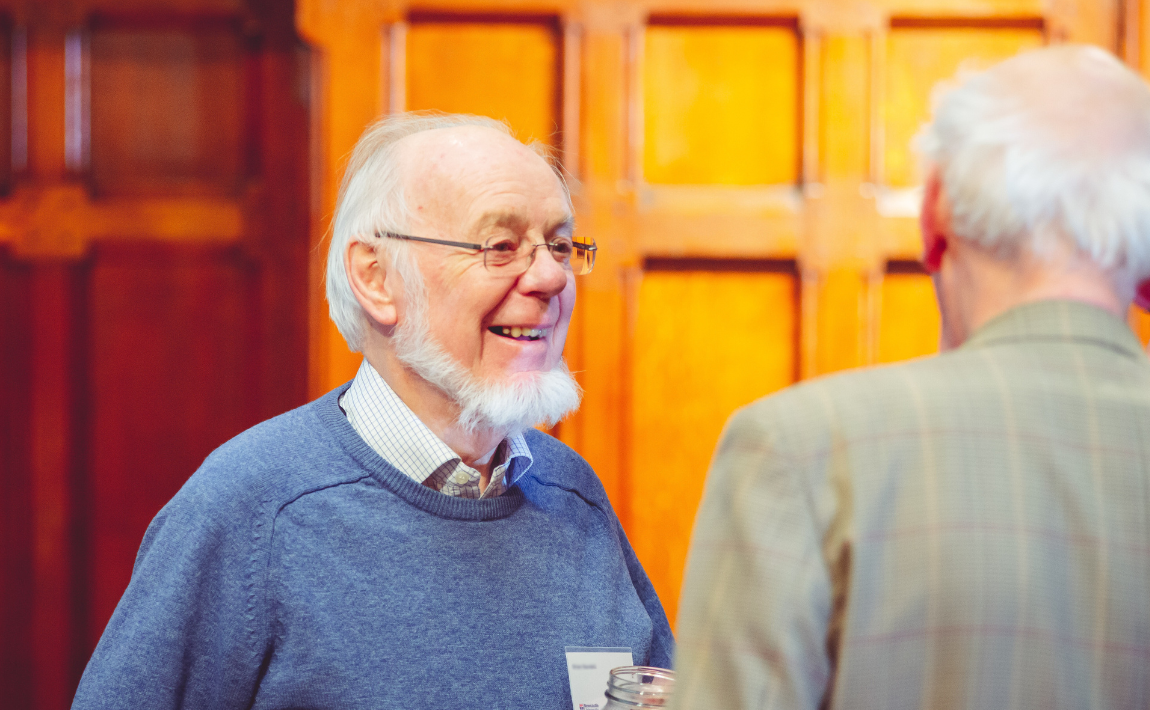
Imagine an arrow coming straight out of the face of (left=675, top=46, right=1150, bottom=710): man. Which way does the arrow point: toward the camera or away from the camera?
away from the camera

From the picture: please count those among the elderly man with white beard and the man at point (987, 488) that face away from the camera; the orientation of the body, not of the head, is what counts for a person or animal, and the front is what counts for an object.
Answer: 1

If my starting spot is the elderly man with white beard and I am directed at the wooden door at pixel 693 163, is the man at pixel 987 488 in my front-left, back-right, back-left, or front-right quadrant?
back-right

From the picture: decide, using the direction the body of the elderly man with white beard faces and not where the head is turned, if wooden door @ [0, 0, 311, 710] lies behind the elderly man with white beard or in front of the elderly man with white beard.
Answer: behind

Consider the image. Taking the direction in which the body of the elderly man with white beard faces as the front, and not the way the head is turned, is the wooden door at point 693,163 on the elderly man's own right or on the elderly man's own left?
on the elderly man's own left

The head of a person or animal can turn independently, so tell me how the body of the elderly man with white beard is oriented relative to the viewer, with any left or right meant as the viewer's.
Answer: facing the viewer and to the right of the viewer

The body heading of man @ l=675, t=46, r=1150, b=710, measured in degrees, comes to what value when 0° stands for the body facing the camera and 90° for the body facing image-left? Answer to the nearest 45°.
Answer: approximately 180°

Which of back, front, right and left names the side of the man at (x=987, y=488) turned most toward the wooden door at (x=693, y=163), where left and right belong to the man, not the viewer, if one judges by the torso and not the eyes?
front

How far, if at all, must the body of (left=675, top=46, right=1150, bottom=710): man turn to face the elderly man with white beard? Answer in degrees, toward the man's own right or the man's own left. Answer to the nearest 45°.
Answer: approximately 45° to the man's own left

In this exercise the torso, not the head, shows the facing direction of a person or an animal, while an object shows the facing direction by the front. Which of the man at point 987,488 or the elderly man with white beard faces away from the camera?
the man
